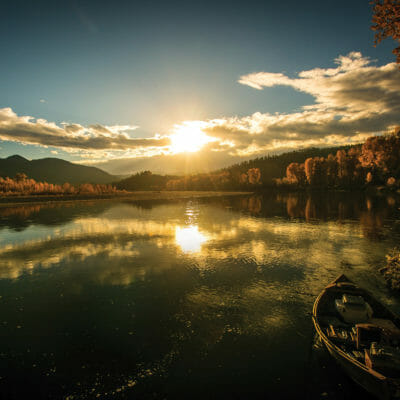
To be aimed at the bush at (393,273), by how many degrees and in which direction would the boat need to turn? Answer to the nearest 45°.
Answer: approximately 45° to its right

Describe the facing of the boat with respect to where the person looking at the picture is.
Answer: facing away from the viewer and to the left of the viewer
